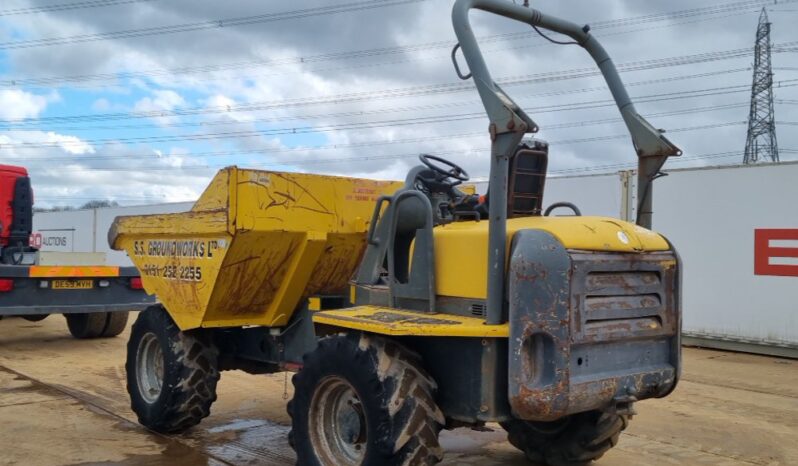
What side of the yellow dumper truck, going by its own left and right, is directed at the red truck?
front

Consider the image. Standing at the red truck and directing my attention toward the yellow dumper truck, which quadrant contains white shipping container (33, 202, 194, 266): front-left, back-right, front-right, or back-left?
back-left

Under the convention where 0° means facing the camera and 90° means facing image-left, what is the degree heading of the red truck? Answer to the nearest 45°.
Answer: approximately 135°

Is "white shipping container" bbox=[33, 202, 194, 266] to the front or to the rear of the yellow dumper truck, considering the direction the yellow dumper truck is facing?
to the front

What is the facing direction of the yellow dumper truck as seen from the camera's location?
facing away from the viewer and to the left of the viewer

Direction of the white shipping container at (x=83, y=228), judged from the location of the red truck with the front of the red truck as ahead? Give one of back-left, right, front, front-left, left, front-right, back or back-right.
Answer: front-right

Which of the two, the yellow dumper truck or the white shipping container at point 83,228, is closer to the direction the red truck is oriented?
the white shipping container

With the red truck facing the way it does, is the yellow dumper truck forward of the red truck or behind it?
behind
